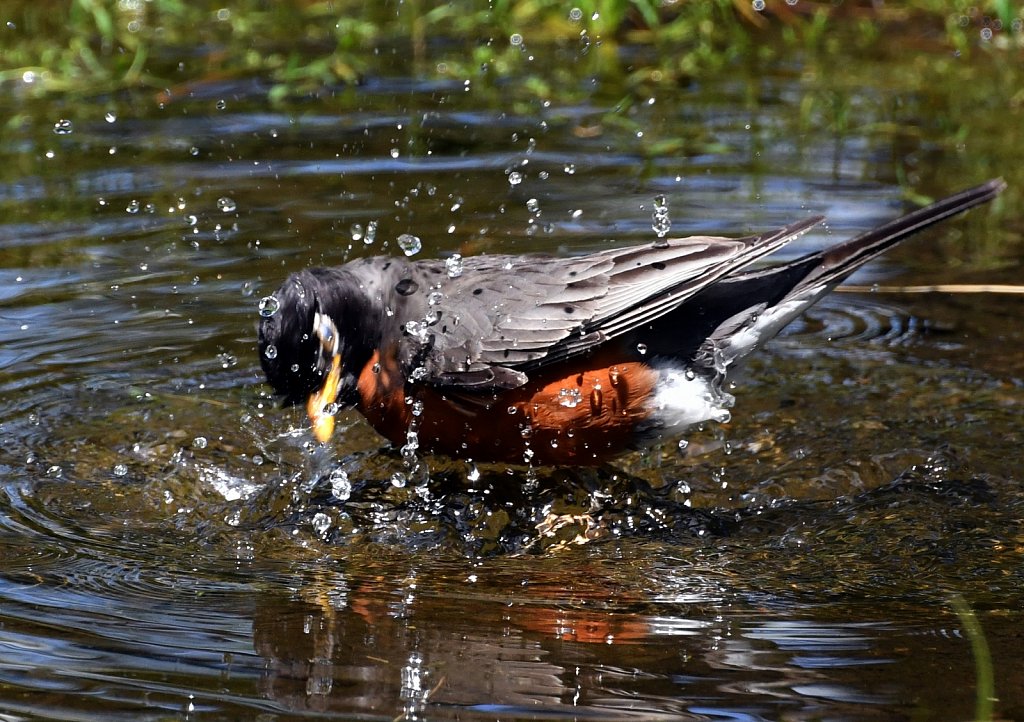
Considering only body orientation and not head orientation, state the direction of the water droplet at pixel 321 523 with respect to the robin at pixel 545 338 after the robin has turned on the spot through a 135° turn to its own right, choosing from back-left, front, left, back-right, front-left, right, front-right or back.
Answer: back

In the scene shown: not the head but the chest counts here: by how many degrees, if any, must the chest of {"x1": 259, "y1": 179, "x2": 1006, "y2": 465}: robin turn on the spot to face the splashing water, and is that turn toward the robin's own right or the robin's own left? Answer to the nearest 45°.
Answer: approximately 45° to the robin's own left

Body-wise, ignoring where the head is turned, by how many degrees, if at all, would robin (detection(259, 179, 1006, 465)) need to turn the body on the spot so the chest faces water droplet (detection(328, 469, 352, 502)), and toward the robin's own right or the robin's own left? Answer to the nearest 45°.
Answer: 0° — it already faces it

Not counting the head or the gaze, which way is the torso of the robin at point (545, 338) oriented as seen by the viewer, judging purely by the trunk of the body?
to the viewer's left

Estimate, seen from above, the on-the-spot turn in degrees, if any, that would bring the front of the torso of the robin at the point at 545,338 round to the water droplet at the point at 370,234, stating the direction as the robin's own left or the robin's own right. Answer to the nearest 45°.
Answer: approximately 45° to the robin's own right
